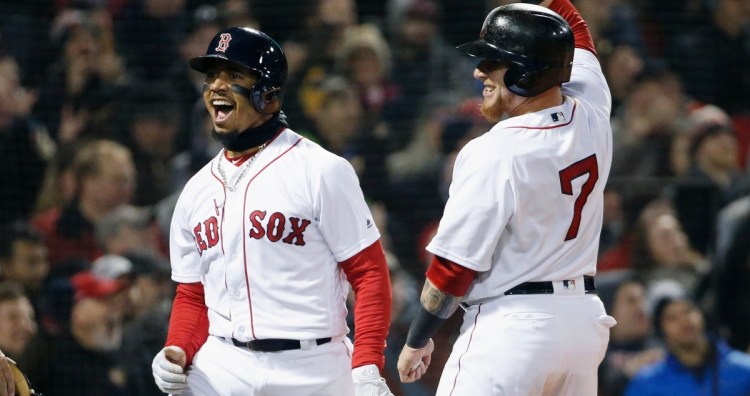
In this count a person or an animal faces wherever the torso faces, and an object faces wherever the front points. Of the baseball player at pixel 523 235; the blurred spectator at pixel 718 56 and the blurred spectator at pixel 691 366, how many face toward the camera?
2

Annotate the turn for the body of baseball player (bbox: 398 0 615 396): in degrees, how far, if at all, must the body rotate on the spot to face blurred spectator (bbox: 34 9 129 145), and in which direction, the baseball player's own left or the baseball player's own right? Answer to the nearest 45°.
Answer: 0° — they already face them

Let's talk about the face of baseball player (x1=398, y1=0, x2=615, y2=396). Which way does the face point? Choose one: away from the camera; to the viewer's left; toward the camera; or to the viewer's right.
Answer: to the viewer's left

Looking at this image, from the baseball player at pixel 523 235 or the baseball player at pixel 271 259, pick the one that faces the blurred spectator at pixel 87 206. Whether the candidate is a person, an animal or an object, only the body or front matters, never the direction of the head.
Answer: the baseball player at pixel 523 235
